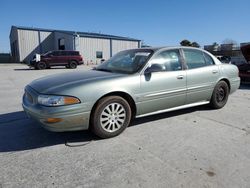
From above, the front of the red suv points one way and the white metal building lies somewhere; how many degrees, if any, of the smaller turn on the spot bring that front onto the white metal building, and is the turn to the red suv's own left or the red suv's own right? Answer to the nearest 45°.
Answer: approximately 90° to the red suv's own right

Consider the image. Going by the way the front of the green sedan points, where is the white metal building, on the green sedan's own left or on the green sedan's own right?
on the green sedan's own right

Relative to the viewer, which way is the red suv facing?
to the viewer's left

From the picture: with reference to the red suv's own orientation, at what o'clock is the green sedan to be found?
The green sedan is roughly at 9 o'clock from the red suv.

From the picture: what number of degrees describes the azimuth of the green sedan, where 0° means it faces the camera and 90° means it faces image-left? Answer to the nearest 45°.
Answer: approximately 45°

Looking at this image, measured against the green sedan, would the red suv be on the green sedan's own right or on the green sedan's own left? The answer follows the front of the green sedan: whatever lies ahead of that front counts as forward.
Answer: on the green sedan's own right
